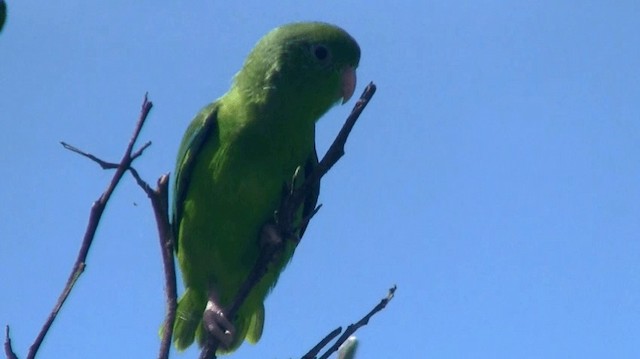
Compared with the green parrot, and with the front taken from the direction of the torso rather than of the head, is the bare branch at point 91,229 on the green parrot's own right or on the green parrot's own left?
on the green parrot's own right

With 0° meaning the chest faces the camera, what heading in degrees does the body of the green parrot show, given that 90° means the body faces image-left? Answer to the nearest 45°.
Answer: approximately 315°

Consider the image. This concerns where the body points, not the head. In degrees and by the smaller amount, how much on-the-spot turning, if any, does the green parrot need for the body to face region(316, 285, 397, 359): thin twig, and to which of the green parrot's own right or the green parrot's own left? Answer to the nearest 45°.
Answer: approximately 45° to the green parrot's own left

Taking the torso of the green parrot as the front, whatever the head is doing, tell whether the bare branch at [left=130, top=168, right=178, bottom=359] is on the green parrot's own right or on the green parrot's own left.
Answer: on the green parrot's own right
